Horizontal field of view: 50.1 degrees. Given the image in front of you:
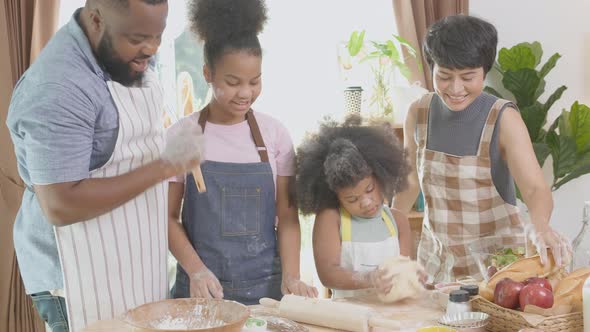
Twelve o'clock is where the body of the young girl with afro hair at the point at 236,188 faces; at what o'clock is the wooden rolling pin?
The wooden rolling pin is roughly at 11 o'clock from the young girl with afro hair.

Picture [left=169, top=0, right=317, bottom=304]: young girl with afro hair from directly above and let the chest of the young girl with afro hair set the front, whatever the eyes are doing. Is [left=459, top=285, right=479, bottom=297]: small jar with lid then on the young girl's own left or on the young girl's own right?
on the young girl's own left

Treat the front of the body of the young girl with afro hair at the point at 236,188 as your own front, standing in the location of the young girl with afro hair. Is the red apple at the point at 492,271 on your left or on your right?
on your left

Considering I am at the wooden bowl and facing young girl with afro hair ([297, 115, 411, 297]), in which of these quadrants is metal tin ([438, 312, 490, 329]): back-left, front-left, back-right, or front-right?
front-right

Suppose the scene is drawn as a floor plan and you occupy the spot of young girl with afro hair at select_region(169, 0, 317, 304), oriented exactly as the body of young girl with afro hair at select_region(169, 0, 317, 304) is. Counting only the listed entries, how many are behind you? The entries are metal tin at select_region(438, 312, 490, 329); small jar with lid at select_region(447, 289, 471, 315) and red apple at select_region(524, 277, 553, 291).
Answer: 0

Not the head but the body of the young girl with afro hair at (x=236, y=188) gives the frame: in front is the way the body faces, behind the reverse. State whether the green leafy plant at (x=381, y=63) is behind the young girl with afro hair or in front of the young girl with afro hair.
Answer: behind

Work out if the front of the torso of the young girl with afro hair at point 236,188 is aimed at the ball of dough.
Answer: no

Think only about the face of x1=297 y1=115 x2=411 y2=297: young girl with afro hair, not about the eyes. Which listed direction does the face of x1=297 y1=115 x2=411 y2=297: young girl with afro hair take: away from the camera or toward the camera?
toward the camera

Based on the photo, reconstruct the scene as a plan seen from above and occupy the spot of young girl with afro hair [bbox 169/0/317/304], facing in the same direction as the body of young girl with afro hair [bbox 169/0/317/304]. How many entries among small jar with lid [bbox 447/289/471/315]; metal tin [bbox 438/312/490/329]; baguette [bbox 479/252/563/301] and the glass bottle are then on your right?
0

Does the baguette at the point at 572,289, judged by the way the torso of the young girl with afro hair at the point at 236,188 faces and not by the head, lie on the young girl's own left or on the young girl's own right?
on the young girl's own left

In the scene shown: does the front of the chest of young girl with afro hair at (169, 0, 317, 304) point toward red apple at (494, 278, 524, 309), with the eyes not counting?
no

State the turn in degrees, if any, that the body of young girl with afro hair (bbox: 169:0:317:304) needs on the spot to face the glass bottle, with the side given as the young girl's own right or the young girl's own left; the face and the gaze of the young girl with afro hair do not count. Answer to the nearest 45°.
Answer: approximately 90° to the young girl's own left

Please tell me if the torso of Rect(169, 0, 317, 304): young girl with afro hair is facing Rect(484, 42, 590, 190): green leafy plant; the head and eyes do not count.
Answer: no

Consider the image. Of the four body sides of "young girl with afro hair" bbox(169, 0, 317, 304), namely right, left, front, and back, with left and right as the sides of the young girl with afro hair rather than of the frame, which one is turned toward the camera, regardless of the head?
front
